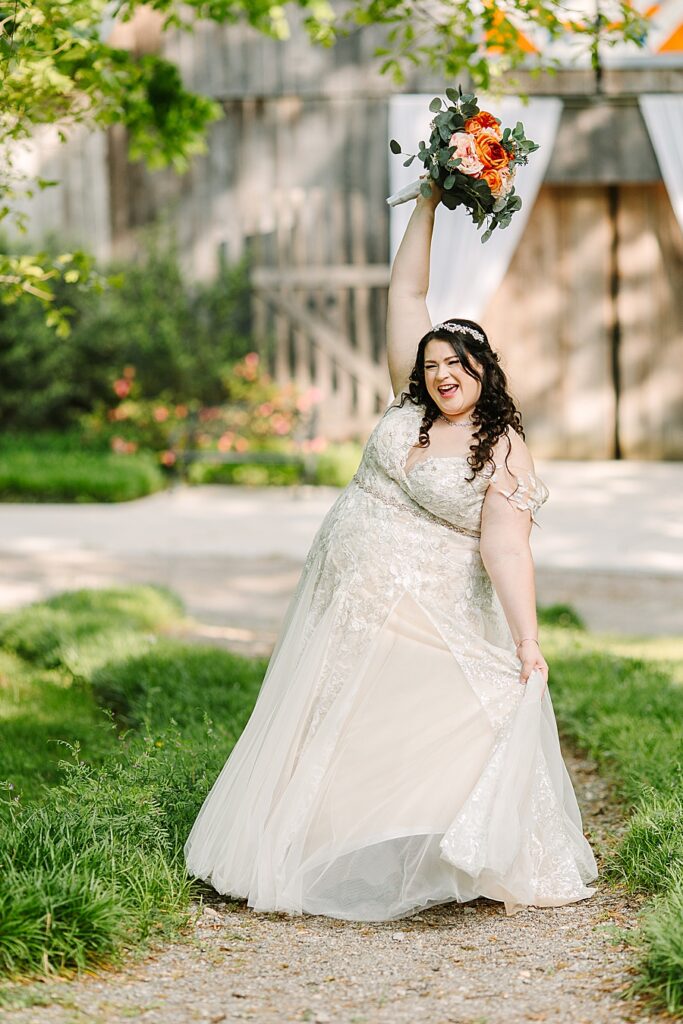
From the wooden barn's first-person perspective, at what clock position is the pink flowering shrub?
The pink flowering shrub is roughly at 2 o'clock from the wooden barn.

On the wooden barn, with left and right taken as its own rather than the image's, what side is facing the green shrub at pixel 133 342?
right

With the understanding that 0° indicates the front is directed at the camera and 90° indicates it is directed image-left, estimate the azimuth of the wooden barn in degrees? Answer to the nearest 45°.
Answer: approximately 0°

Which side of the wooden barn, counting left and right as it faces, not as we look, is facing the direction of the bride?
front

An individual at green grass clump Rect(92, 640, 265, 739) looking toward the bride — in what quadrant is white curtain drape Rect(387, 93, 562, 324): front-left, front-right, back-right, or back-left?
back-left

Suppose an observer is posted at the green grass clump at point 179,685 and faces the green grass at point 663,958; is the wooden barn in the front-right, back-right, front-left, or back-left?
back-left

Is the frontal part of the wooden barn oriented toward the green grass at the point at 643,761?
yes

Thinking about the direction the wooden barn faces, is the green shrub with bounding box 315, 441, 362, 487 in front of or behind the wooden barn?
in front

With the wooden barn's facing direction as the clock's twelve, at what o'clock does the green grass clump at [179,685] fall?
The green grass clump is roughly at 12 o'clock from the wooden barn.
